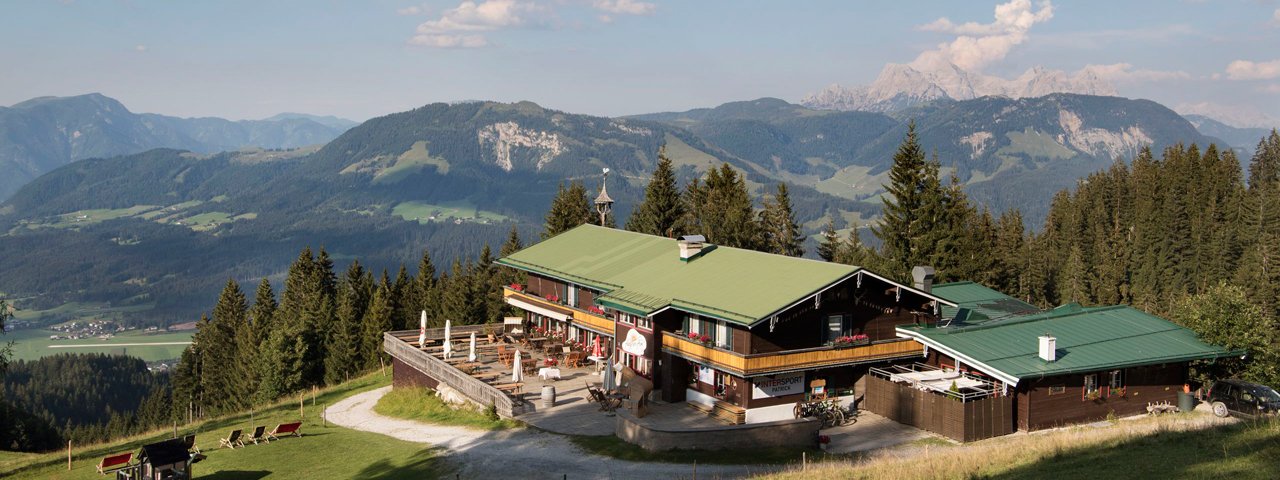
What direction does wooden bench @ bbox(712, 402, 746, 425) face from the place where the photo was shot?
facing the viewer and to the left of the viewer

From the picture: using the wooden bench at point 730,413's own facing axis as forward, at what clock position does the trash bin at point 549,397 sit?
The trash bin is roughly at 2 o'clock from the wooden bench.

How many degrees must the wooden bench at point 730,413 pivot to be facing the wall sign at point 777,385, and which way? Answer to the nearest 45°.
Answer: approximately 180°

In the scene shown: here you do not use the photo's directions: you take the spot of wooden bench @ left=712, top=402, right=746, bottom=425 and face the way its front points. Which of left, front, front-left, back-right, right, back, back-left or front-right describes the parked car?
back-left

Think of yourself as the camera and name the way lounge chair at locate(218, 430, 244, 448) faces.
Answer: facing to the left of the viewer

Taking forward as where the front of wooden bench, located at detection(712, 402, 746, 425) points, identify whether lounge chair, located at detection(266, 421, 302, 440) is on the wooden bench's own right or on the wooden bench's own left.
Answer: on the wooden bench's own right

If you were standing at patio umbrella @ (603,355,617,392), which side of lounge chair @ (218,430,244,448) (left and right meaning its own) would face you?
back

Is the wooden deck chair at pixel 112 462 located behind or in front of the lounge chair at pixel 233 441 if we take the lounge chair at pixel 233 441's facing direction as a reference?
in front

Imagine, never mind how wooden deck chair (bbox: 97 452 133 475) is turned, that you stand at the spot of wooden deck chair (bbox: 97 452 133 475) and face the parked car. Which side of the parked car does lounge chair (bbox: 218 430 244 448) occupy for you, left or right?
left

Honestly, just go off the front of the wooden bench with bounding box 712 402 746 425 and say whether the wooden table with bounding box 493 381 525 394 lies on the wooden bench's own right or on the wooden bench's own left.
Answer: on the wooden bench's own right

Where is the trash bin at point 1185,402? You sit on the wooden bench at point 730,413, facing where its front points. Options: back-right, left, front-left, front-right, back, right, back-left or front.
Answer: back-left

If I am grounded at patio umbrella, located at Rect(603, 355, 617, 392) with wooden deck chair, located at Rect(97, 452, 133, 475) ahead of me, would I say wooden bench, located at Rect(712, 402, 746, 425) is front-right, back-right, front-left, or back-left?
back-left

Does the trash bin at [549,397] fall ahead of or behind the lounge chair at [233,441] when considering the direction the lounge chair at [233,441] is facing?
behind
